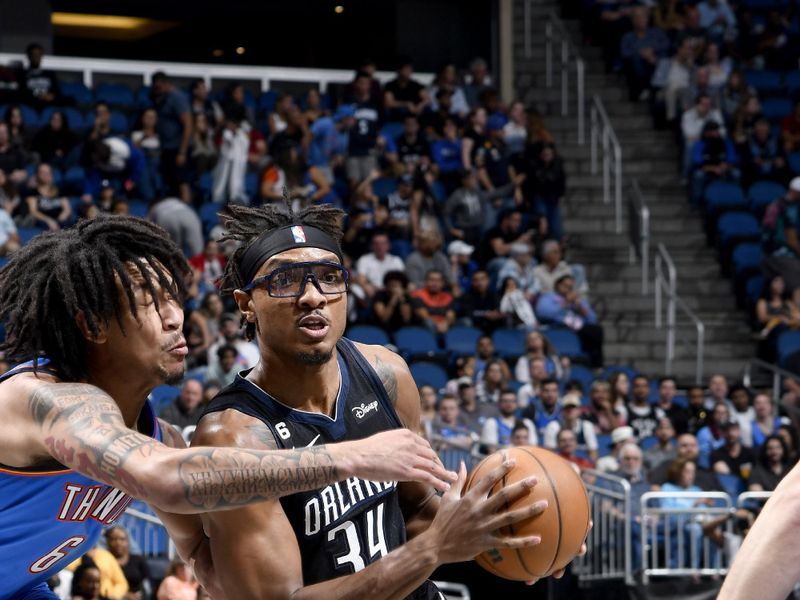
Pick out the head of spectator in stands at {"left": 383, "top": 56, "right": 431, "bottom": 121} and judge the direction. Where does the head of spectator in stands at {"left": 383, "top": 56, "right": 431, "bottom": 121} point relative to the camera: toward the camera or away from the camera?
toward the camera

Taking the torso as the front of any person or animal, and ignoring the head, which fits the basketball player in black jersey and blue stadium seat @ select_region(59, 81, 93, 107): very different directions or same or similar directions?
same or similar directions

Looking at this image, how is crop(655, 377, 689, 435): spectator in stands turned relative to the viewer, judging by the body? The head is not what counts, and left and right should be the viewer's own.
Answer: facing the viewer and to the left of the viewer

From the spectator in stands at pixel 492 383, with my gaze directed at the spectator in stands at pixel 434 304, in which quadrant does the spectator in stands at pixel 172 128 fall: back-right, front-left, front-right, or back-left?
front-left

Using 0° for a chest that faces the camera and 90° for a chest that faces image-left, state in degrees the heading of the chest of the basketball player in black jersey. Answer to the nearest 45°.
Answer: approximately 315°

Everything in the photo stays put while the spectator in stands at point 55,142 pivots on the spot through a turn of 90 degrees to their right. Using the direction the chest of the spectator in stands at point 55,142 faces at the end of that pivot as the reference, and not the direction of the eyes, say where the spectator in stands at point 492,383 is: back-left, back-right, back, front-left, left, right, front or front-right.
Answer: back-left

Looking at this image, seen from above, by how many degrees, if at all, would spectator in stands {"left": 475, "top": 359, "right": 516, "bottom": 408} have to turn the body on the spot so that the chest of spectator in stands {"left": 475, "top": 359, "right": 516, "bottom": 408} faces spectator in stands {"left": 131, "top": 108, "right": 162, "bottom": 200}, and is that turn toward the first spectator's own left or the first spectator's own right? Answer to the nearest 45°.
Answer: approximately 90° to the first spectator's own right

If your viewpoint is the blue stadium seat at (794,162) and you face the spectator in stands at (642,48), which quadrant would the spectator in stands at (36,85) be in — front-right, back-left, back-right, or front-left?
front-left

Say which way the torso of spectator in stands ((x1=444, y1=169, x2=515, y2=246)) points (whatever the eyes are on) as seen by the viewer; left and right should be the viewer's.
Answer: facing the viewer and to the right of the viewer

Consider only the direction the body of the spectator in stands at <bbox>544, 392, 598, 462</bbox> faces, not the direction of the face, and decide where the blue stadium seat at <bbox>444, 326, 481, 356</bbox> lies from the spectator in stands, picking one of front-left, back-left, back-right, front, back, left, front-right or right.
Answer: back-right

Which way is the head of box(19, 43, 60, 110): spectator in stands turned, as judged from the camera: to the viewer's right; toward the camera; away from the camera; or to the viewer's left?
toward the camera

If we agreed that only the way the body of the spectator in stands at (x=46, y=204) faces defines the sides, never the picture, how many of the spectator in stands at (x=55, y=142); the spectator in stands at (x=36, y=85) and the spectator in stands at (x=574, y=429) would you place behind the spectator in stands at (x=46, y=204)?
2

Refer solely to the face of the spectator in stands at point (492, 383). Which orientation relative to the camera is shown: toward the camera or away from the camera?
toward the camera

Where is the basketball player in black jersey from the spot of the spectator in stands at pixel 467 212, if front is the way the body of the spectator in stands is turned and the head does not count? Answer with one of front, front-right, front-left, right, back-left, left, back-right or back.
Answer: front-right

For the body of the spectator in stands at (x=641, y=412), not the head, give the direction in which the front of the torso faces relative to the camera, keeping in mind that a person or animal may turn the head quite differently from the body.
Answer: toward the camera

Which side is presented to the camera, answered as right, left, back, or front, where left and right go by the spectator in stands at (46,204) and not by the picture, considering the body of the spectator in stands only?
front

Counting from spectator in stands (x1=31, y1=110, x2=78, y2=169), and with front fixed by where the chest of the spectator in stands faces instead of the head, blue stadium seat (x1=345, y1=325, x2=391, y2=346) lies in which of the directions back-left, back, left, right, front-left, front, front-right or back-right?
front-left

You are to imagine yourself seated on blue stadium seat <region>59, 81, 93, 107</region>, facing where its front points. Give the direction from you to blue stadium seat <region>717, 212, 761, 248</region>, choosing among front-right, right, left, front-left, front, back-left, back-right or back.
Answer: front-left
